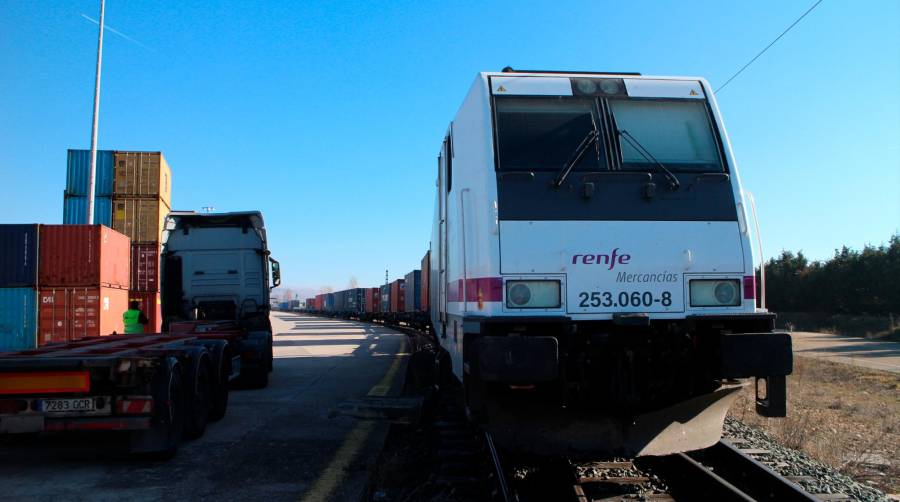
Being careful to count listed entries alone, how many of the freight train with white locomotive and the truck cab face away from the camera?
1

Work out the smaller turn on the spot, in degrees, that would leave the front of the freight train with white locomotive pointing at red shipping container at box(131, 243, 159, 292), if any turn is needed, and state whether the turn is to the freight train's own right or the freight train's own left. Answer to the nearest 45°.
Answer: approximately 135° to the freight train's own right

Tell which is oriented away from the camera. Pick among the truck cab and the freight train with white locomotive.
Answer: the truck cab

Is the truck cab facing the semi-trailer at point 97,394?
no

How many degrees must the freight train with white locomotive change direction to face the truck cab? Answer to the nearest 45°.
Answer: approximately 135° to its right

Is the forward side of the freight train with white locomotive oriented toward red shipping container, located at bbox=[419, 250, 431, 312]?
no

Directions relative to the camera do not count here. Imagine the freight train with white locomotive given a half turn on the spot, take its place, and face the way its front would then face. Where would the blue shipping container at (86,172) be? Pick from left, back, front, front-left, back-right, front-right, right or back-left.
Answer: front-left

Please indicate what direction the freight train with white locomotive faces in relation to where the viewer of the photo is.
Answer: facing the viewer

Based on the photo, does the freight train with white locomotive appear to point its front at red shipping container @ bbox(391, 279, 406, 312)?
no

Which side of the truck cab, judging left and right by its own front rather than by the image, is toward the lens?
back

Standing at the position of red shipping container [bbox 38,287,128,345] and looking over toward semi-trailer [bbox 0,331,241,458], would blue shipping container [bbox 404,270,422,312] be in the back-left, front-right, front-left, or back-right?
back-left

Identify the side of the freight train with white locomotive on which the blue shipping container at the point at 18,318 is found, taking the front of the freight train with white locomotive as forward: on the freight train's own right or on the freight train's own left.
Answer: on the freight train's own right

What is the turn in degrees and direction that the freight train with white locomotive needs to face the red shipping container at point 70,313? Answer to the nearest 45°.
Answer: approximately 135° to its right
